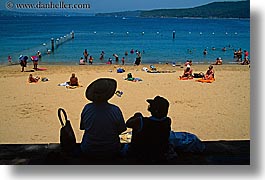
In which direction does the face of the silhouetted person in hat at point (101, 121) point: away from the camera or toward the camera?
away from the camera

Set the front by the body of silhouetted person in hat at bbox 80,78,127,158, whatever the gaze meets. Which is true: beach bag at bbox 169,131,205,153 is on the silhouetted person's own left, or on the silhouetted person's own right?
on the silhouetted person's own right

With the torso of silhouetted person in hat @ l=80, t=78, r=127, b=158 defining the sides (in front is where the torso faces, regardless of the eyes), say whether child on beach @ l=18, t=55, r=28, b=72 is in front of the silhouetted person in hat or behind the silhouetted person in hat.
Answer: in front

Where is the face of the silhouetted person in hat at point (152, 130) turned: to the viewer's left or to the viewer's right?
to the viewer's left

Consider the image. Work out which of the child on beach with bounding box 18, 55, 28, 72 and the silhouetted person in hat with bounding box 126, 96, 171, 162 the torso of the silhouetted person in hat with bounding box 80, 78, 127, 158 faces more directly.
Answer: the child on beach

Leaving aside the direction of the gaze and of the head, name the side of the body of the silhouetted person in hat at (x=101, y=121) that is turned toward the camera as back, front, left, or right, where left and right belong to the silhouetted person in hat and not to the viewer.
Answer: back
